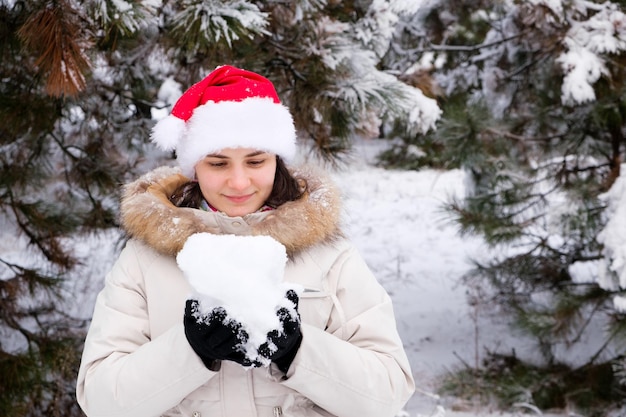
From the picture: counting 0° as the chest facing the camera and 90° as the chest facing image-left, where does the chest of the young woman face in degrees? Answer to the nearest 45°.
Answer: approximately 0°

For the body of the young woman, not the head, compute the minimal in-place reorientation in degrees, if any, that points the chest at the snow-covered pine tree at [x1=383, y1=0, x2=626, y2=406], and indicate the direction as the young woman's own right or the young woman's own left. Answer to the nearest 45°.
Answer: approximately 135° to the young woman's own left

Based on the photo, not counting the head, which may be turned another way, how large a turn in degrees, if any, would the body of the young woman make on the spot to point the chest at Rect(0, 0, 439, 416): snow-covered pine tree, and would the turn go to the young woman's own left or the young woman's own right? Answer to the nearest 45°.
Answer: approximately 180°
